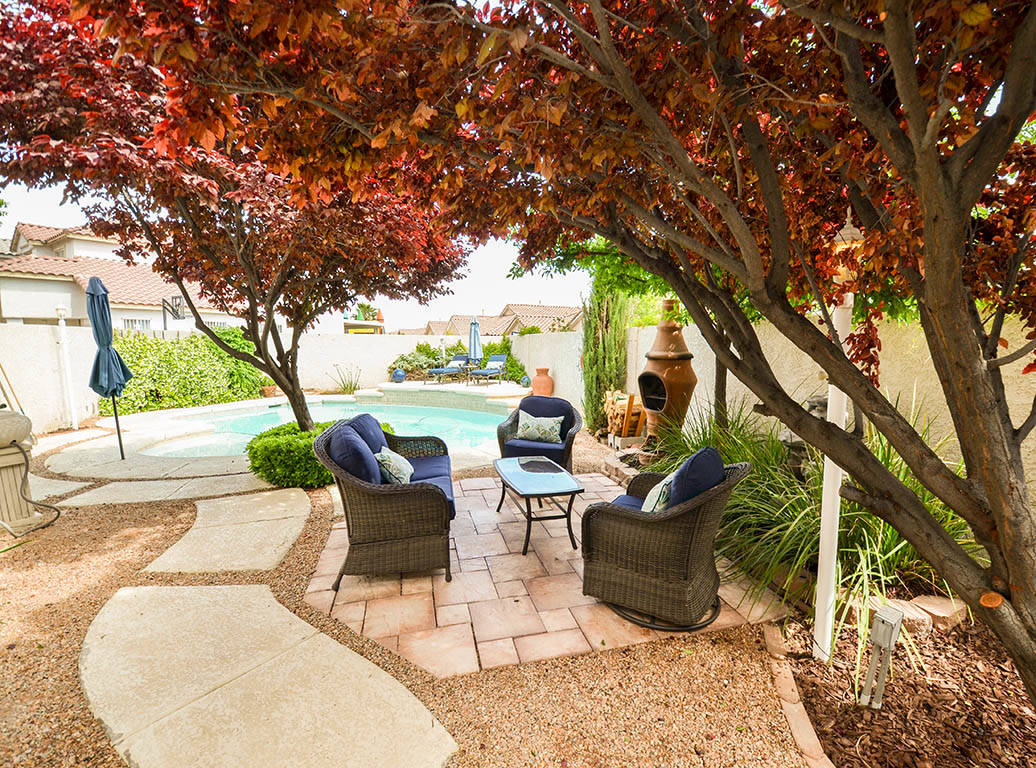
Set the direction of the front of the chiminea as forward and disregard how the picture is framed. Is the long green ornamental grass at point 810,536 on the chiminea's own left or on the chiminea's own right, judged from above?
on the chiminea's own left

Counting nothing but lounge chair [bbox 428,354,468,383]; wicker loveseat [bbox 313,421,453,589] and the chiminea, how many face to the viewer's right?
1

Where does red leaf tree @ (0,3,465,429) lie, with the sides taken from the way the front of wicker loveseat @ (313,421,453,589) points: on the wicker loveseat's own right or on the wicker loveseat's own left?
on the wicker loveseat's own left

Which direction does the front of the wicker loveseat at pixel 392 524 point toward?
to the viewer's right

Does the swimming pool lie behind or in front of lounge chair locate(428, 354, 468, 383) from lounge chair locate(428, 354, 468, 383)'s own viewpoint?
in front

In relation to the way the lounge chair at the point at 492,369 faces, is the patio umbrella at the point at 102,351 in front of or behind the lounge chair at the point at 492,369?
in front

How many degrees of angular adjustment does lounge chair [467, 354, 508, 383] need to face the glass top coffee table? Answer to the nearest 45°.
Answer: approximately 45° to its left

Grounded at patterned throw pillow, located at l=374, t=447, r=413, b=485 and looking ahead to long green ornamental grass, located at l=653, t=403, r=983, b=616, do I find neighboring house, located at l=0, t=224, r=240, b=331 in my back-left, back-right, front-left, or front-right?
back-left

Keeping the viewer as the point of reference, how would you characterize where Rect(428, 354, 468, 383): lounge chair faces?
facing the viewer and to the left of the viewer

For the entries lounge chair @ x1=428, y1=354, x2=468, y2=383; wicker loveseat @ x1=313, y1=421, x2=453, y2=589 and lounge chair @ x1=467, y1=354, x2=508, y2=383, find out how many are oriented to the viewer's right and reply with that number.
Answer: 1

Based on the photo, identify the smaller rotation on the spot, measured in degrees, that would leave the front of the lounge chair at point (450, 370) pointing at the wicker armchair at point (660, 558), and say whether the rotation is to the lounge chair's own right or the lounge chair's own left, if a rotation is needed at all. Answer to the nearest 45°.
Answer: approximately 45° to the lounge chair's own left

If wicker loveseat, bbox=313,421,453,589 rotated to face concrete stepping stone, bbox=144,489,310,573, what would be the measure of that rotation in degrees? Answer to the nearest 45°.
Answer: approximately 135° to its left

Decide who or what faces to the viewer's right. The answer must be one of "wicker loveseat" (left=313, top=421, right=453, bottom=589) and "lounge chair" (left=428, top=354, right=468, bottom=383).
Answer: the wicker loveseat

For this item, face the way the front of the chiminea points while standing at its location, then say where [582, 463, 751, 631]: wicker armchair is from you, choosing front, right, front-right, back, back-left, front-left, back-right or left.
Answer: front-left
